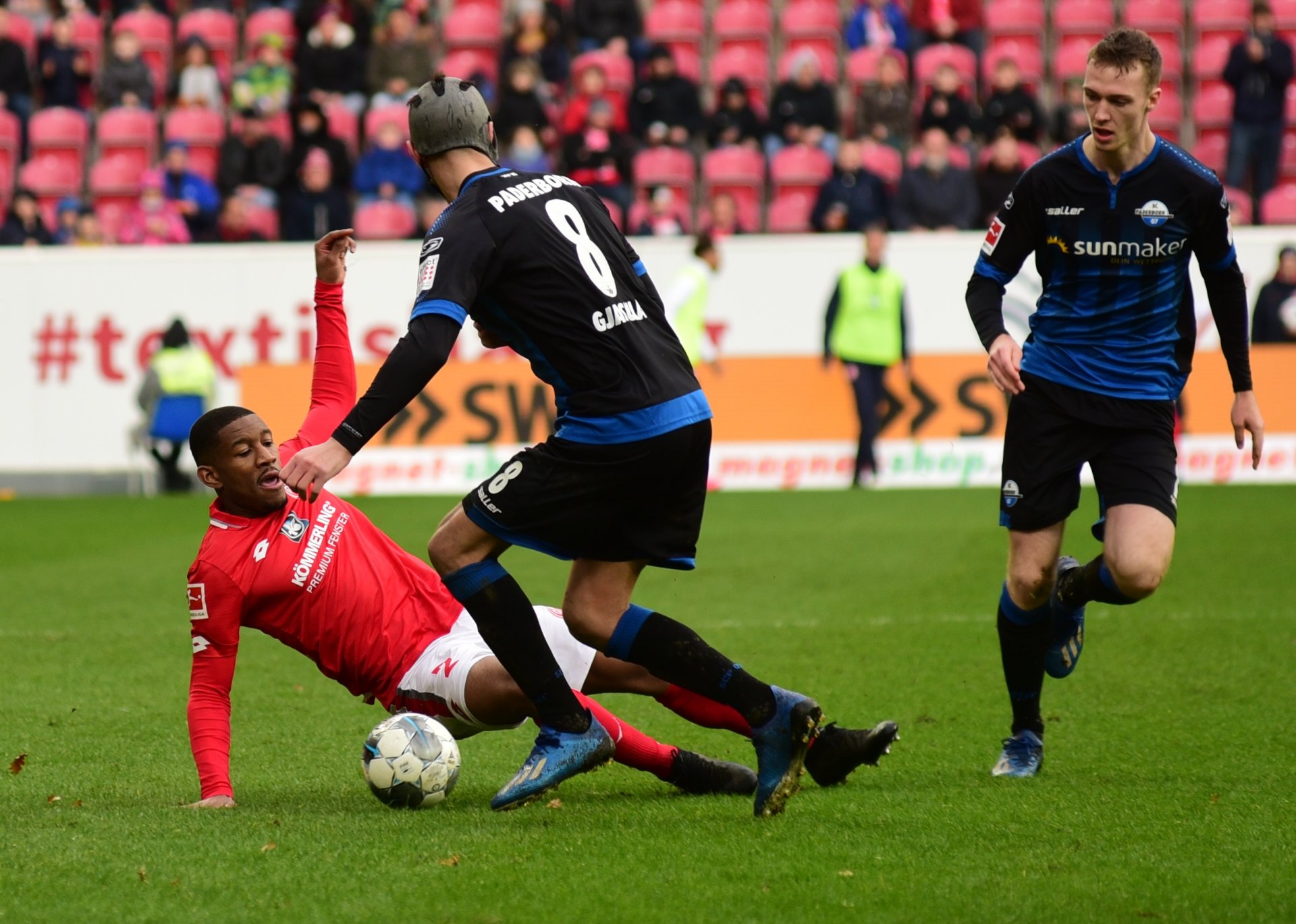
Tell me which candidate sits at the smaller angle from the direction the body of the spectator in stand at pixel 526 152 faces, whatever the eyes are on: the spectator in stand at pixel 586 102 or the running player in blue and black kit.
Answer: the running player in blue and black kit

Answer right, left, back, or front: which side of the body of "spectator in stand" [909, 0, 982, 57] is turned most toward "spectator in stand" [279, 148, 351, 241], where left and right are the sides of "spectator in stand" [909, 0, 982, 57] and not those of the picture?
right

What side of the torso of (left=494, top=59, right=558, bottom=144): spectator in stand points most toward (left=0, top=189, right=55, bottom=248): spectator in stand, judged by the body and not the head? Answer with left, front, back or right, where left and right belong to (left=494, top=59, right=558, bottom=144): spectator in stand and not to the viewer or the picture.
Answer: right

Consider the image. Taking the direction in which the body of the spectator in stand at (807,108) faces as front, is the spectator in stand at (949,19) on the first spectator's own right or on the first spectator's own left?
on the first spectator's own left

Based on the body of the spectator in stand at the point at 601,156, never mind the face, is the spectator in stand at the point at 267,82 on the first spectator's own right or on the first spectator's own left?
on the first spectator's own right

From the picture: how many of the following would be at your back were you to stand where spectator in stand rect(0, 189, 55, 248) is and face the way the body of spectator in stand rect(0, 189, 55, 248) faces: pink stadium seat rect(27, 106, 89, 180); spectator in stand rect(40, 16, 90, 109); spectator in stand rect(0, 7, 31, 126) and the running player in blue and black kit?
3

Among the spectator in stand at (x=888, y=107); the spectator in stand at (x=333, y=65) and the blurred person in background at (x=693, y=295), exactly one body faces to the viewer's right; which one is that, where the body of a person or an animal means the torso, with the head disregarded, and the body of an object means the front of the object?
the blurred person in background

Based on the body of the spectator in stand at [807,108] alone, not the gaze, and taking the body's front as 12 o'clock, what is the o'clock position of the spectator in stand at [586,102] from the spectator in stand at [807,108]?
the spectator in stand at [586,102] is roughly at 3 o'clock from the spectator in stand at [807,108].
